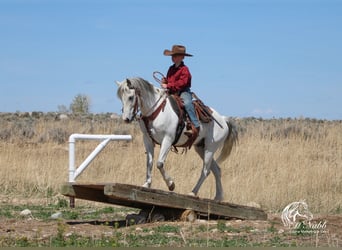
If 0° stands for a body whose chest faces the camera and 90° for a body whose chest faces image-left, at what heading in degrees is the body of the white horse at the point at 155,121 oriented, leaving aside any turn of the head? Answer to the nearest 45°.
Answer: approximately 45°

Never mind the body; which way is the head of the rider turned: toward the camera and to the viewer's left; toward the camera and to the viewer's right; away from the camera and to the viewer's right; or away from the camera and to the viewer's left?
toward the camera and to the viewer's left

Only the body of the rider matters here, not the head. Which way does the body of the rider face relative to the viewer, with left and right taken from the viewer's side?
facing the viewer and to the left of the viewer
